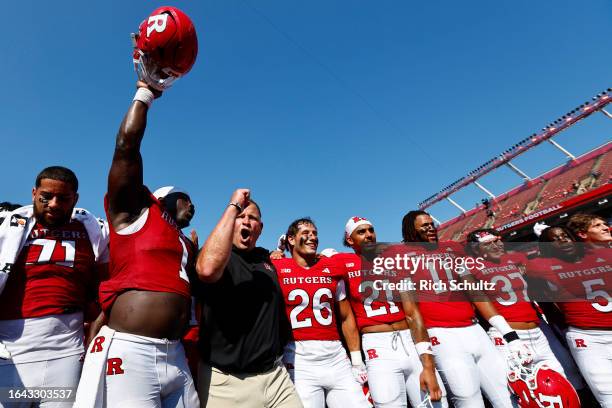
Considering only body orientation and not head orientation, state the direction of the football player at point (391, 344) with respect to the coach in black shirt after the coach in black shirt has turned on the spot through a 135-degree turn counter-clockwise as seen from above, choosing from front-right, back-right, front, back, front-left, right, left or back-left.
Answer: front-right

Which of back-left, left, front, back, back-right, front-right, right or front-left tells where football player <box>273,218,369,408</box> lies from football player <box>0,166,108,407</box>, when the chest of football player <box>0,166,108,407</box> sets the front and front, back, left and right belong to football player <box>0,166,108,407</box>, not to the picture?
left

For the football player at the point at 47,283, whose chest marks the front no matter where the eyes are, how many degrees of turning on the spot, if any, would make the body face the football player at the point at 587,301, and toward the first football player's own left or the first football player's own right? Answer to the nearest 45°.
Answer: approximately 90° to the first football player's own left

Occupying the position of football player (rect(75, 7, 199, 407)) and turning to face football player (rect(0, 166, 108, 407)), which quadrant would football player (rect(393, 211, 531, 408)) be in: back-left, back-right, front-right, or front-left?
back-right

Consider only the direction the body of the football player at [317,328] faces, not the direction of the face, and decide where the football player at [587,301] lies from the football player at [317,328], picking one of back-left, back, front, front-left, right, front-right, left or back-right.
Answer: left

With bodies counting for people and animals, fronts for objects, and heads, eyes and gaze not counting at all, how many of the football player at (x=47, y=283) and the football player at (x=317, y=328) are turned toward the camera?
2

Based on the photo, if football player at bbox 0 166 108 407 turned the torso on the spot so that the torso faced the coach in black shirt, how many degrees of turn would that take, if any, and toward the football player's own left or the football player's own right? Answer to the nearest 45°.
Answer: approximately 45° to the football player's own left

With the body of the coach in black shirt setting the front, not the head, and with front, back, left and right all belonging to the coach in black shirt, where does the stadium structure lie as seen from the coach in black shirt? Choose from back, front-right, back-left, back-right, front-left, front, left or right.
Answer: left

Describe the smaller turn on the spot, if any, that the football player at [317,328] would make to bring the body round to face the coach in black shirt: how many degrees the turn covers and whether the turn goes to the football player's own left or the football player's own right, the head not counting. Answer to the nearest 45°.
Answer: approximately 45° to the football player's own right
